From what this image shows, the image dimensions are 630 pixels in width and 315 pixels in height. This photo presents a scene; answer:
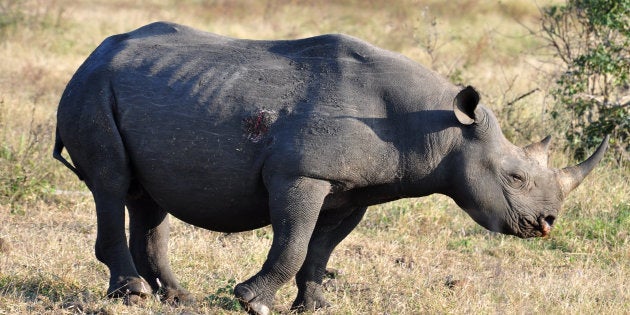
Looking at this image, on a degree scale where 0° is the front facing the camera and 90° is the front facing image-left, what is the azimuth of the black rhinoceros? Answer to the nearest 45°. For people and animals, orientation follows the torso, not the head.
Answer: approximately 270°

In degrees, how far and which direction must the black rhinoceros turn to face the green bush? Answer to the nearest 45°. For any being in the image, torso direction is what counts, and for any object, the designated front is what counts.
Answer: approximately 45° to its left
